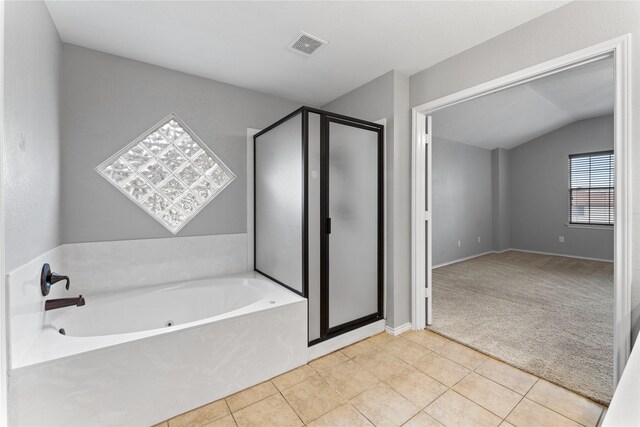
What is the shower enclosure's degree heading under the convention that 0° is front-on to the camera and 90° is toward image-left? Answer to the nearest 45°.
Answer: approximately 315°

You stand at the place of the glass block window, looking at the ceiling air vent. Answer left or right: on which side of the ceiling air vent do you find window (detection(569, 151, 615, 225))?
left

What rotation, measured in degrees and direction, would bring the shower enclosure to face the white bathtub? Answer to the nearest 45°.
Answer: approximately 90° to its right

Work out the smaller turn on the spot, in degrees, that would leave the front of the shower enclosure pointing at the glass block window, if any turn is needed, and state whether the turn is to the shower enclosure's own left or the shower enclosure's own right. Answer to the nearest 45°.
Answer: approximately 135° to the shower enclosure's own right

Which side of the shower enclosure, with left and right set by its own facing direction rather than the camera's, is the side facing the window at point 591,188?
left
